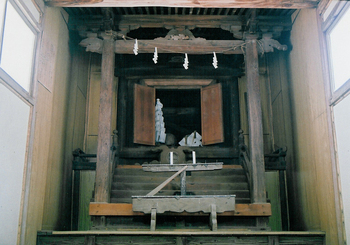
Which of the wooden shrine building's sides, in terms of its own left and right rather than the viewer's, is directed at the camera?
front
